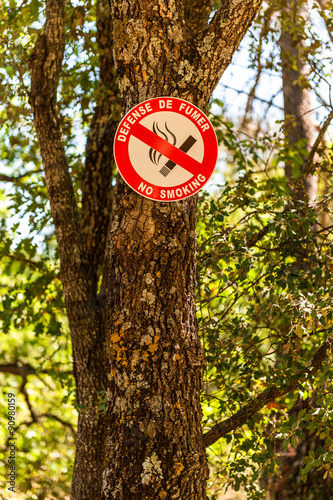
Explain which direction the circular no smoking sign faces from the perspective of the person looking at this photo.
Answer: facing the viewer
